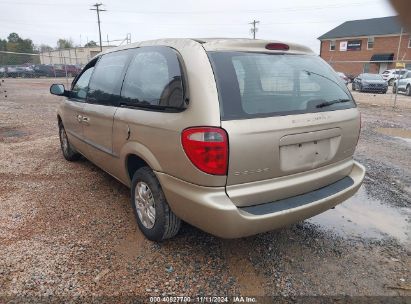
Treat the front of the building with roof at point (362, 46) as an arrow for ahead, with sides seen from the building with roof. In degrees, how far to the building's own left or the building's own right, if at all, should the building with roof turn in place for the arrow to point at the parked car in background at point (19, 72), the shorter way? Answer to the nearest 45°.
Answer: approximately 45° to the building's own right

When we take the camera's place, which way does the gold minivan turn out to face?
facing away from the viewer and to the left of the viewer

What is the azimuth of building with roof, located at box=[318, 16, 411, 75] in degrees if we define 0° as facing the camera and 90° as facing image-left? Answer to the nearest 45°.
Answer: approximately 0°

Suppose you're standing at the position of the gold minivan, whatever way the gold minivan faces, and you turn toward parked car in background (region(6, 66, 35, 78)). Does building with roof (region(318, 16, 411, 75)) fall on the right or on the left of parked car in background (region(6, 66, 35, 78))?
right

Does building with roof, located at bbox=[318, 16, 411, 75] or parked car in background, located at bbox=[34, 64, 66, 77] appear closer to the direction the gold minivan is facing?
the parked car in background

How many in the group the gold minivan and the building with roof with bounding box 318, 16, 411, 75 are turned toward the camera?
1

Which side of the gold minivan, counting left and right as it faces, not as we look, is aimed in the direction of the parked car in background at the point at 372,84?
right

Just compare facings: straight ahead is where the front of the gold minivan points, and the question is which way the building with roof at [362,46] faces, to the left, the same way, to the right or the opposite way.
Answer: to the left

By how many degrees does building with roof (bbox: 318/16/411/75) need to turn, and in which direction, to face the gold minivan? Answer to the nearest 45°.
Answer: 0° — it already faces it

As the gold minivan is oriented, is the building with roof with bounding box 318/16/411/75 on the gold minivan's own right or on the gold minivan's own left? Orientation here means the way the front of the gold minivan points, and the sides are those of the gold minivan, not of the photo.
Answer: on the gold minivan's own right

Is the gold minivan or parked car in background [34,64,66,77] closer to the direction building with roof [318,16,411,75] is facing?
the gold minivan

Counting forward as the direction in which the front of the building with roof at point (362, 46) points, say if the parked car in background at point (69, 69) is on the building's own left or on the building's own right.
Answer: on the building's own right

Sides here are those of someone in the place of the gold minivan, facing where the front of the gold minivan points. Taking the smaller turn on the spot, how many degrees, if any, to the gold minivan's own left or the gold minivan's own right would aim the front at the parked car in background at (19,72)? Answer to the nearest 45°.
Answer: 0° — it already faces it

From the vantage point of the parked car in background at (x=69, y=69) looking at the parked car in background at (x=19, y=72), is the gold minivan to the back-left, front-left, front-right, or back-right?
back-left
